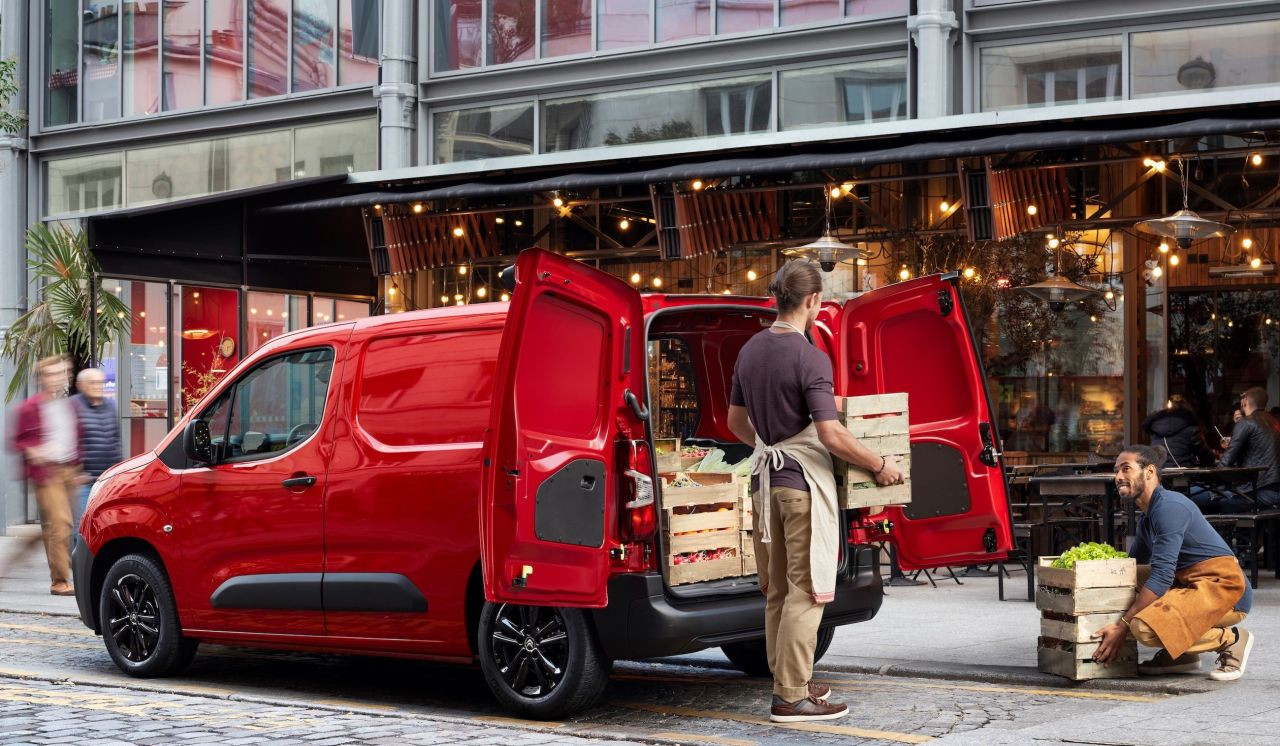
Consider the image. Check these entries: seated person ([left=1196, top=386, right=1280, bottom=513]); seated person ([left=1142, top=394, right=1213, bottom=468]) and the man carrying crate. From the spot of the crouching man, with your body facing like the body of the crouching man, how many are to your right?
2

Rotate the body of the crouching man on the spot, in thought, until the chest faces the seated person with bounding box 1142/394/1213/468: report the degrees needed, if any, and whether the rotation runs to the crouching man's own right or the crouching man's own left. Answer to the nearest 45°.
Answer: approximately 90° to the crouching man's own right

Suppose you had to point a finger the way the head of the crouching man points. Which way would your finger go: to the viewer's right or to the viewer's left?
to the viewer's left

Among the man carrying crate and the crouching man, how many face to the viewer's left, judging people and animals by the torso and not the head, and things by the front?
1

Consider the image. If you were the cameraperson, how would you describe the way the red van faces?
facing away from the viewer and to the left of the viewer

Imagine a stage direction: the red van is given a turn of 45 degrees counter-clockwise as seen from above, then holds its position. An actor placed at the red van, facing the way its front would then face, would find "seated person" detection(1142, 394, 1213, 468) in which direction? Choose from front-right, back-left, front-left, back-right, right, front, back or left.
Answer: back-right

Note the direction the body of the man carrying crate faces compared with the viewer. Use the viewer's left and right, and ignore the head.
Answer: facing away from the viewer and to the right of the viewer

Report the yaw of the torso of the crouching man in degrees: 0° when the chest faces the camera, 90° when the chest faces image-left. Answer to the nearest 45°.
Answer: approximately 90°
